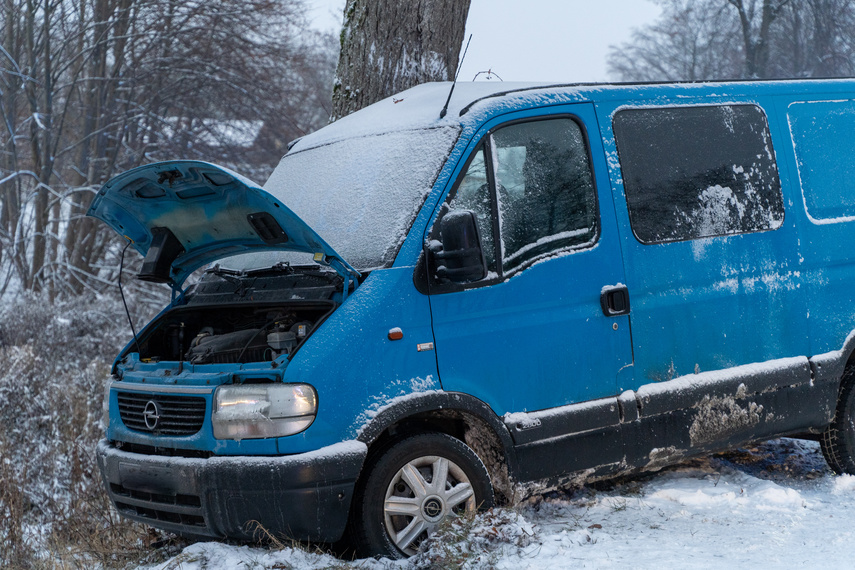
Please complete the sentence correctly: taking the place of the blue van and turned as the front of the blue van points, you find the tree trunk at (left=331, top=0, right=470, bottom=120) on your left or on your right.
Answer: on your right

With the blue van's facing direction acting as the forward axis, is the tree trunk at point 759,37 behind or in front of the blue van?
behind

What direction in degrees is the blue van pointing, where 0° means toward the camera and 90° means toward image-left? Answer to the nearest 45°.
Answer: approximately 45°

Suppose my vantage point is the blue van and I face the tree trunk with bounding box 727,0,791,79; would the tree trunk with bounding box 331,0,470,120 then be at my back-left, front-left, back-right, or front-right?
front-left

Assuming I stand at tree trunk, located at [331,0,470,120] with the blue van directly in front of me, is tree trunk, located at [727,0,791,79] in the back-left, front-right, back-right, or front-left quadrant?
back-left

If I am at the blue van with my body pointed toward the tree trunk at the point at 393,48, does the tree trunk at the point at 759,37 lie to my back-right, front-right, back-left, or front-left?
front-right
